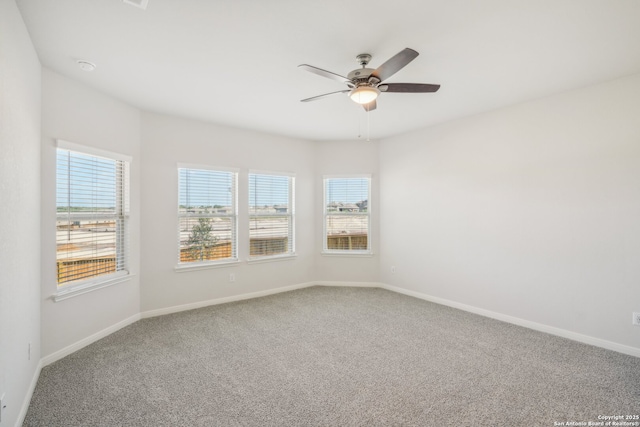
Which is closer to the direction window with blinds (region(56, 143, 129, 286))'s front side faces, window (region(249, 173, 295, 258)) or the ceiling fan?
the ceiling fan

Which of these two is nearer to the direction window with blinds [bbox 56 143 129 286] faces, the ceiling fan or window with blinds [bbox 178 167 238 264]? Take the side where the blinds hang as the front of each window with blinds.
the ceiling fan

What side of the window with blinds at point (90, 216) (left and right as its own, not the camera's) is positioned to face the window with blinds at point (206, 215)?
left

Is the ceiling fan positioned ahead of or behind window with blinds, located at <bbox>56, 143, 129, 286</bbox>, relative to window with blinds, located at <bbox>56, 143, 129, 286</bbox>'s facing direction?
ahead

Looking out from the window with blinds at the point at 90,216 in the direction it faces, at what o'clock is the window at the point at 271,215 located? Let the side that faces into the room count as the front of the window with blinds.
The window is roughly at 10 o'clock from the window with blinds.

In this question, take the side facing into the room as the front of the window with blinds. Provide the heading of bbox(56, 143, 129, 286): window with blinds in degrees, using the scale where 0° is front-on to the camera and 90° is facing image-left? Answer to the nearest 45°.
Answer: approximately 315°
